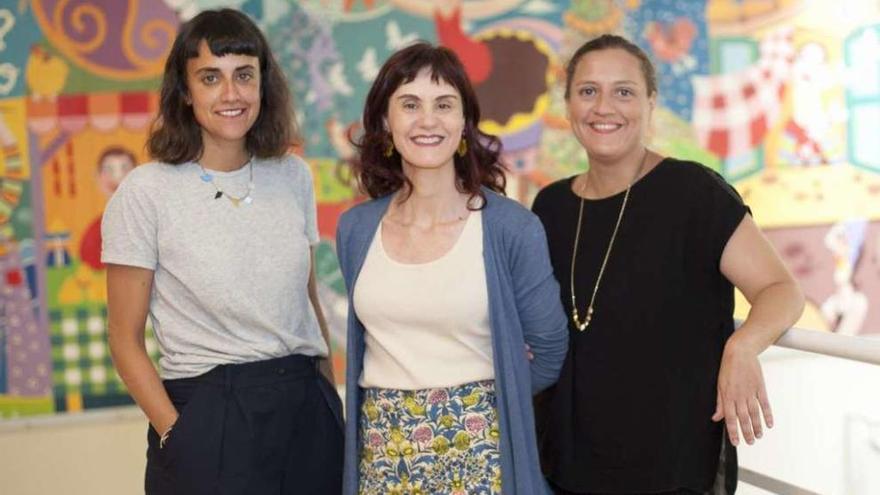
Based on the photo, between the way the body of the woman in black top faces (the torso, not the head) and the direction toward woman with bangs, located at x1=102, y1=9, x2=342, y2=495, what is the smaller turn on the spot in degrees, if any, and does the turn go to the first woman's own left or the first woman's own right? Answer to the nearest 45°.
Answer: approximately 45° to the first woman's own right

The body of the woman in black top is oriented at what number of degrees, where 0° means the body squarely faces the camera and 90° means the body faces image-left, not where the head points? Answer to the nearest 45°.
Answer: approximately 45°

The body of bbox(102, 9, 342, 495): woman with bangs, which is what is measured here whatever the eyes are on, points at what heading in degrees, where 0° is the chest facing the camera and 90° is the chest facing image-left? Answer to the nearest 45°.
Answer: approximately 315°

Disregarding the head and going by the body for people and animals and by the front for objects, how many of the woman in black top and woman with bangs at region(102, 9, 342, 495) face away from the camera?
0
